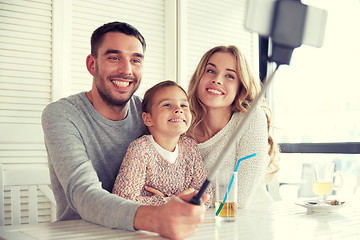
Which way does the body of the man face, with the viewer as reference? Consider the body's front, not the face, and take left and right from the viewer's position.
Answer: facing the viewer and to the right of the viewer

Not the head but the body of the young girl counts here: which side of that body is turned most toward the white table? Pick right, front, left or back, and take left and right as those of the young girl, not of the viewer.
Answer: front

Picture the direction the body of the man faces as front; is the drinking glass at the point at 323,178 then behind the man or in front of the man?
in front

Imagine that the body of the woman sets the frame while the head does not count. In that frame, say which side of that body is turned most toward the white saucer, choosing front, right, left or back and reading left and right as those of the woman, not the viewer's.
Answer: left

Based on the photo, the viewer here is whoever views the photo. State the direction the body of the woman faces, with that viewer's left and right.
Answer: facing the viewer and to the left of the viewer

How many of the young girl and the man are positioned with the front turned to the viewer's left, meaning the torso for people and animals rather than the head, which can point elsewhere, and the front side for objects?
0

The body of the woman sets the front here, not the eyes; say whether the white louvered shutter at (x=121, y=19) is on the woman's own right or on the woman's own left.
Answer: on the woman's own right
